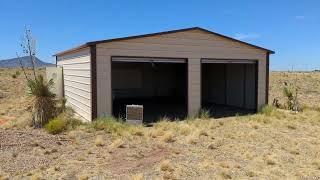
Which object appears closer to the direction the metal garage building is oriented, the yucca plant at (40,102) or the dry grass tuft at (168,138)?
the dry grass tuft

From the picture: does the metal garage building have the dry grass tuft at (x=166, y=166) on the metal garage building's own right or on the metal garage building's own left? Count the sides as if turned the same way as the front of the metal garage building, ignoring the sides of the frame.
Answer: on the metal garage building's own right

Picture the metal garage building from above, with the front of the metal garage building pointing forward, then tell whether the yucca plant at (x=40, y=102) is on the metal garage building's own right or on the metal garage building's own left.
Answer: on the metal garage building's own right

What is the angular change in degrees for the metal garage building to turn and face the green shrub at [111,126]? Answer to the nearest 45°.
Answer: approximately 90° to its right

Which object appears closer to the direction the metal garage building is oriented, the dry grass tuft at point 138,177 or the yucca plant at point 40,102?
the dry grass tuft

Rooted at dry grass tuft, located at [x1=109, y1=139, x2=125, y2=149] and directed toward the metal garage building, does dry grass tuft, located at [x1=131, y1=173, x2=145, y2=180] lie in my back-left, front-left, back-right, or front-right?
back-right

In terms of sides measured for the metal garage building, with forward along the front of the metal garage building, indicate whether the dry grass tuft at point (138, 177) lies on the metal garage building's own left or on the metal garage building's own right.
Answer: on the metal garage building's own right

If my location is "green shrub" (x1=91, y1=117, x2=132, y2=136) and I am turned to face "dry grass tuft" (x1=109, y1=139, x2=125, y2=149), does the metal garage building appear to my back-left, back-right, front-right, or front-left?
back-left

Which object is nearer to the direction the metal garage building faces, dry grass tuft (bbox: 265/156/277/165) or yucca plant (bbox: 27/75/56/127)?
the dry grass tuft

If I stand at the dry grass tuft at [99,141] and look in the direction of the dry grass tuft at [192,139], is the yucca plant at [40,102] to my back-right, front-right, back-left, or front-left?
back-left

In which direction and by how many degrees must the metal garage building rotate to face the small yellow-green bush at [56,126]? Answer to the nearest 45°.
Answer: approximately 90° to its right

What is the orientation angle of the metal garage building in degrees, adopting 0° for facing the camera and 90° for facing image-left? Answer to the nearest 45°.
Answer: approximately 315°
